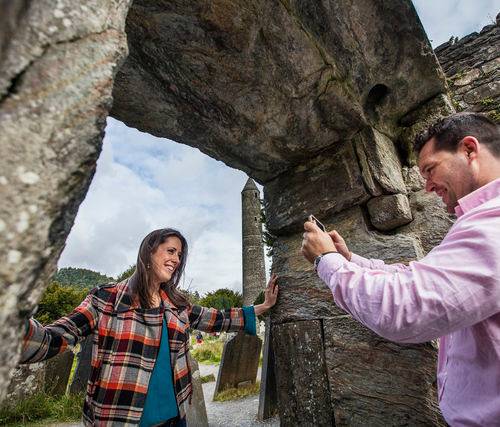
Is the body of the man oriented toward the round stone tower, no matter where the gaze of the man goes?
no

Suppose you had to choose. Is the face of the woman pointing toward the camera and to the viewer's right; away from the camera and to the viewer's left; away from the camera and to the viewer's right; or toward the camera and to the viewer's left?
toward the camera and to the viewer's right

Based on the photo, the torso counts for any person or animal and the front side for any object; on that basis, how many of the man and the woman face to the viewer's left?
1

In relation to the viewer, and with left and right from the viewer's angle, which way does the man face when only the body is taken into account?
facing to the left of the viewer

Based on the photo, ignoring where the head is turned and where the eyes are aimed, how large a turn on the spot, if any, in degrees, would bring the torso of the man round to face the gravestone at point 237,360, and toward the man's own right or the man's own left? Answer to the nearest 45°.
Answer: approximately 45° to the man's own right

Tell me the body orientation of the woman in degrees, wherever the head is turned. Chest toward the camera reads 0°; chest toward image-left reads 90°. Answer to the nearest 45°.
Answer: approximately 315°

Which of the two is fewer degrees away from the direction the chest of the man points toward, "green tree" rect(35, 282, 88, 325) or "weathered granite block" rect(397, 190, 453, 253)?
the green tree

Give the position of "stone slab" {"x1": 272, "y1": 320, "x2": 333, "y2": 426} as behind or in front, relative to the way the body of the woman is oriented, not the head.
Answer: in front

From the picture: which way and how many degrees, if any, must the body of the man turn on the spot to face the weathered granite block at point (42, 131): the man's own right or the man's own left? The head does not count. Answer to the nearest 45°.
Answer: approximately 45° to the man's own left

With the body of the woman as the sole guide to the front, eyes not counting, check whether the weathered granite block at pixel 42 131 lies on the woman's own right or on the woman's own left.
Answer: on the woman's own right

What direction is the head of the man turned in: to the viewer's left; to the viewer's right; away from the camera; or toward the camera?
to the viewer's left

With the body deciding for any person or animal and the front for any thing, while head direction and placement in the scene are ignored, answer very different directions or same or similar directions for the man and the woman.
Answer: very different directions
